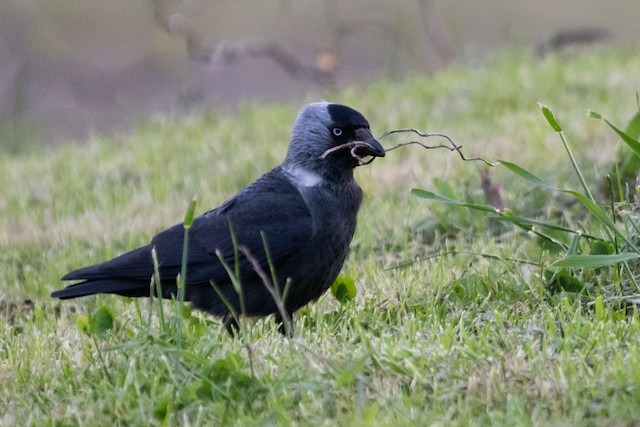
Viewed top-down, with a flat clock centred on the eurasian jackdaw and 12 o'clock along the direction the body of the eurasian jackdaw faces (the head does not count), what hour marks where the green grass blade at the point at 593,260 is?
The green grass blade is roughly at 1 o'clock from the eurasian jackdaw.

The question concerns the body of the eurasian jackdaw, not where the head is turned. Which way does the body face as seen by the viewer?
to the viewer's right
